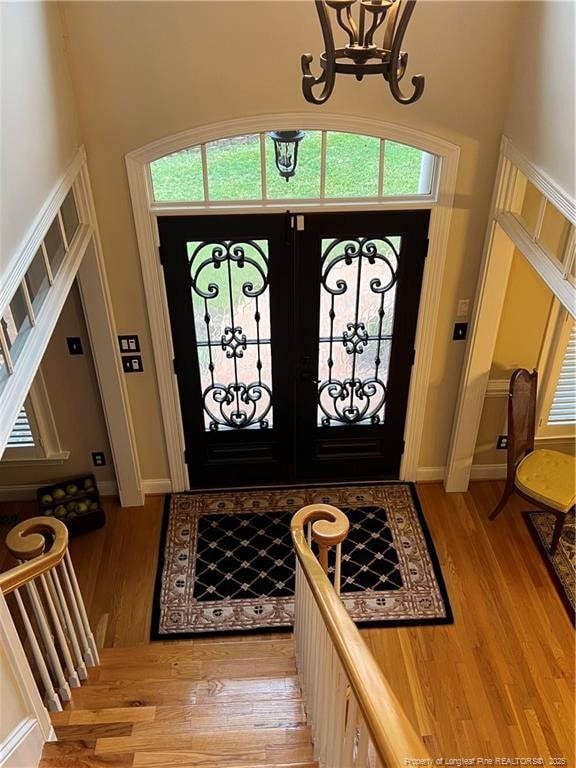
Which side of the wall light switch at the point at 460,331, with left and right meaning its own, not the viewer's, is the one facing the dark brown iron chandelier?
front

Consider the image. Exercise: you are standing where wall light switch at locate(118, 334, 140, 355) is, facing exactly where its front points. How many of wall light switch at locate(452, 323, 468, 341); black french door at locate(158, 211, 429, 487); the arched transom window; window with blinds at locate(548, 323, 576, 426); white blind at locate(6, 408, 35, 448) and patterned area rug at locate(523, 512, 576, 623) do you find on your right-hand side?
1

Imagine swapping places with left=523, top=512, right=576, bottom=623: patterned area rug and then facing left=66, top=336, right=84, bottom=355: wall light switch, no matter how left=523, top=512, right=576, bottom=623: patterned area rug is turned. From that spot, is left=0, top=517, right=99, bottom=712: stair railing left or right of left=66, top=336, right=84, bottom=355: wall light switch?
left

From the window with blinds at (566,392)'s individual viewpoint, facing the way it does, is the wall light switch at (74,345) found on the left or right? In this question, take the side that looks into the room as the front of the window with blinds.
on its right

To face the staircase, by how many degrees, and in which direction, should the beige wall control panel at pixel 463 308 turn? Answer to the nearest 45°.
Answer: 0° — it already faces it

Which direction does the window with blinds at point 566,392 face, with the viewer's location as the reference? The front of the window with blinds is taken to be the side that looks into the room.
facing the viewer

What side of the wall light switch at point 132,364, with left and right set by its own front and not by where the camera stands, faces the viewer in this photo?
front

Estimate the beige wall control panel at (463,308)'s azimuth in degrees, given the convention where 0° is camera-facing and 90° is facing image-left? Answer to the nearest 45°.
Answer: approximately 0°

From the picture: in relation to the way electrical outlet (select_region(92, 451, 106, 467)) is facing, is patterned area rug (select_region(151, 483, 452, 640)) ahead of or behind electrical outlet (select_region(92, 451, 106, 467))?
ahead

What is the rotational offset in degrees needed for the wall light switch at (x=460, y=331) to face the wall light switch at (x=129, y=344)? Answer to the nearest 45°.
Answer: approximately 90° to its right

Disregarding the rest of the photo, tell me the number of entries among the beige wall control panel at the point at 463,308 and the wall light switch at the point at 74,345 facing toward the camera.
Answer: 2

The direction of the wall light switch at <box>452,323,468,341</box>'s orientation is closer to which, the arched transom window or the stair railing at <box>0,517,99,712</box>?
the stair railing
